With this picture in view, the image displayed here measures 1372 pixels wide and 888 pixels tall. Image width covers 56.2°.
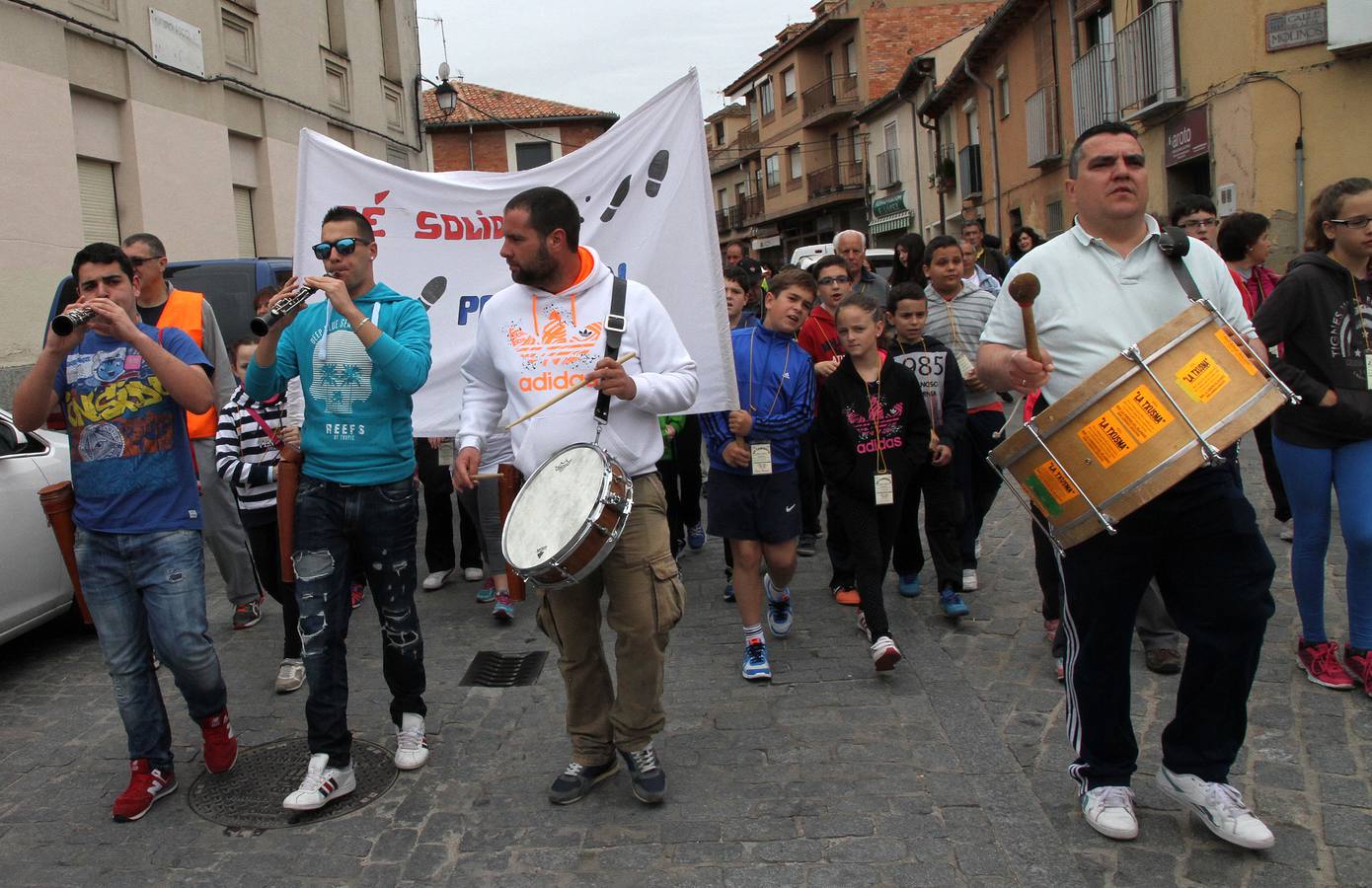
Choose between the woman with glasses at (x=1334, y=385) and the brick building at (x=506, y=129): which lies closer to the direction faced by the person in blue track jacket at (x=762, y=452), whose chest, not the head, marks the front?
the woman with glasses

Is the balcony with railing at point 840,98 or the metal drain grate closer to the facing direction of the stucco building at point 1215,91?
the metal drain grate

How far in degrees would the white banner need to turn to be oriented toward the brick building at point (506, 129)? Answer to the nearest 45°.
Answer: approximately 180°

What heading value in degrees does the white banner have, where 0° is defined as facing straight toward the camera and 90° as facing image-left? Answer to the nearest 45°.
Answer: approximately 0°

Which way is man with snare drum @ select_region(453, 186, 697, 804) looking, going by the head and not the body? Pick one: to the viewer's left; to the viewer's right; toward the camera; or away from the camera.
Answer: to the viewer's left

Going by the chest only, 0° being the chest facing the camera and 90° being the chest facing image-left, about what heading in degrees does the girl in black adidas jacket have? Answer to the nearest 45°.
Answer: approximately 0°

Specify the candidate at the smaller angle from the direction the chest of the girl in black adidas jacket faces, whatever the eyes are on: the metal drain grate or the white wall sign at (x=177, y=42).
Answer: the metal drain grate

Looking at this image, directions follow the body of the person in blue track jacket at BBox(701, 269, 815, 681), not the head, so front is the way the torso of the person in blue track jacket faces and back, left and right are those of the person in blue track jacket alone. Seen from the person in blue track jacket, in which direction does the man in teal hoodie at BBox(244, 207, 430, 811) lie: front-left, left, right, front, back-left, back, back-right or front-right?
front-right

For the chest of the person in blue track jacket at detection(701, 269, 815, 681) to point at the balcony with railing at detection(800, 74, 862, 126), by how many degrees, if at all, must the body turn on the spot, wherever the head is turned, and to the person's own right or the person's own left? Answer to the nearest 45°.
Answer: approximately 180°

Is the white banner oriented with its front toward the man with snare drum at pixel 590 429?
yes

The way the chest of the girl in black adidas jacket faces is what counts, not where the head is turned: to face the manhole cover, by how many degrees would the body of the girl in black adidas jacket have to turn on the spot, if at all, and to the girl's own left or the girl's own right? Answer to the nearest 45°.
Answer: approximately 45° to the girl's own right
